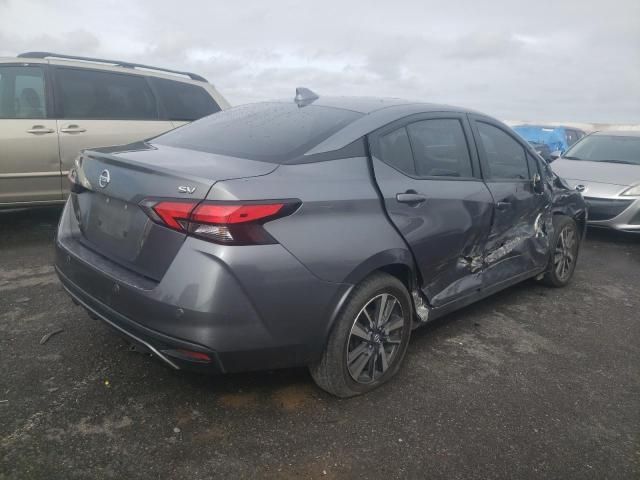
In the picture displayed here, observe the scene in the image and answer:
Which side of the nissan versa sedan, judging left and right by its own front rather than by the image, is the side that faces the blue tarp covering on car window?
front

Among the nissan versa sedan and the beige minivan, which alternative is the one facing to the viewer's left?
the beige minivan

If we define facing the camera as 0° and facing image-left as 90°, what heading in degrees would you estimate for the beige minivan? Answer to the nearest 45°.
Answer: approximately 90°

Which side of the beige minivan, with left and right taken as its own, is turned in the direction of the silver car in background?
back

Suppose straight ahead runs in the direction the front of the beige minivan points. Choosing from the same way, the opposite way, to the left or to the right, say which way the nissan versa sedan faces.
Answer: the opposite way

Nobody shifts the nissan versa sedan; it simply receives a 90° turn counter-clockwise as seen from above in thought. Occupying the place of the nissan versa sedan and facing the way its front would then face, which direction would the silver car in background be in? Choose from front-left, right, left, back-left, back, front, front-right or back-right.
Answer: right

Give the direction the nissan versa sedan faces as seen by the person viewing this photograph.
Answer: facing away from the viewer and to the right of the viewer

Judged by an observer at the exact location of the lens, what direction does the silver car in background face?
facing the viewer and to the left of the viewer

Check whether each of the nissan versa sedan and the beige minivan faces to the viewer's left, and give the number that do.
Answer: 1

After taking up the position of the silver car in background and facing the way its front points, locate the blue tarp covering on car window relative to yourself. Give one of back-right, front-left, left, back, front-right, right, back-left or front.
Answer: back-right

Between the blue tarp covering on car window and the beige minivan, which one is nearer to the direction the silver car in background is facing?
the beige minivan

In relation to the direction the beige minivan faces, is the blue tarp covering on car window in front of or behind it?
behind

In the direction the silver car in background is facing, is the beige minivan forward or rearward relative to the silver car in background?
forward

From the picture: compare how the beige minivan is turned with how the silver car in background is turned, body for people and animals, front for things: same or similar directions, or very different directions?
same or similar directions
